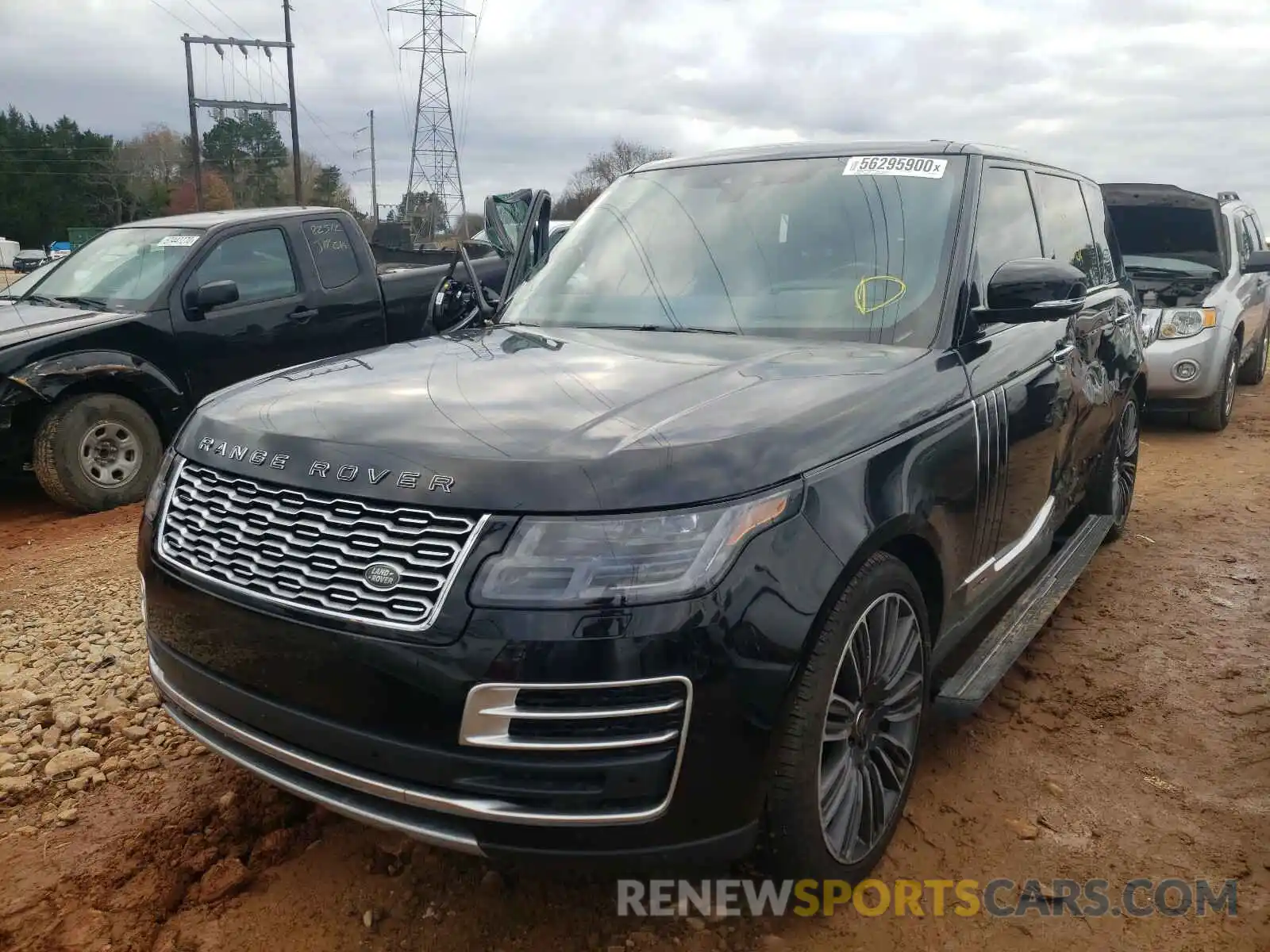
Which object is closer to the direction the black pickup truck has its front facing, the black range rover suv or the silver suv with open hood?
the black range rover suv

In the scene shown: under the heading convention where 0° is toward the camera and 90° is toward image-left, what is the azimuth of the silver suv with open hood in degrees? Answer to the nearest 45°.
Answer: approximately 45°

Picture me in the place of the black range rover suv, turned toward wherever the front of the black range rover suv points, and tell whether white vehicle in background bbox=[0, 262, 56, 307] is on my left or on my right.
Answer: on my right

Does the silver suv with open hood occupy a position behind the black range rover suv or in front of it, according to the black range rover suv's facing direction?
behind

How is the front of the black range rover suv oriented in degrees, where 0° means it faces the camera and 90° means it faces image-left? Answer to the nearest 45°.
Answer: approximately 45°
